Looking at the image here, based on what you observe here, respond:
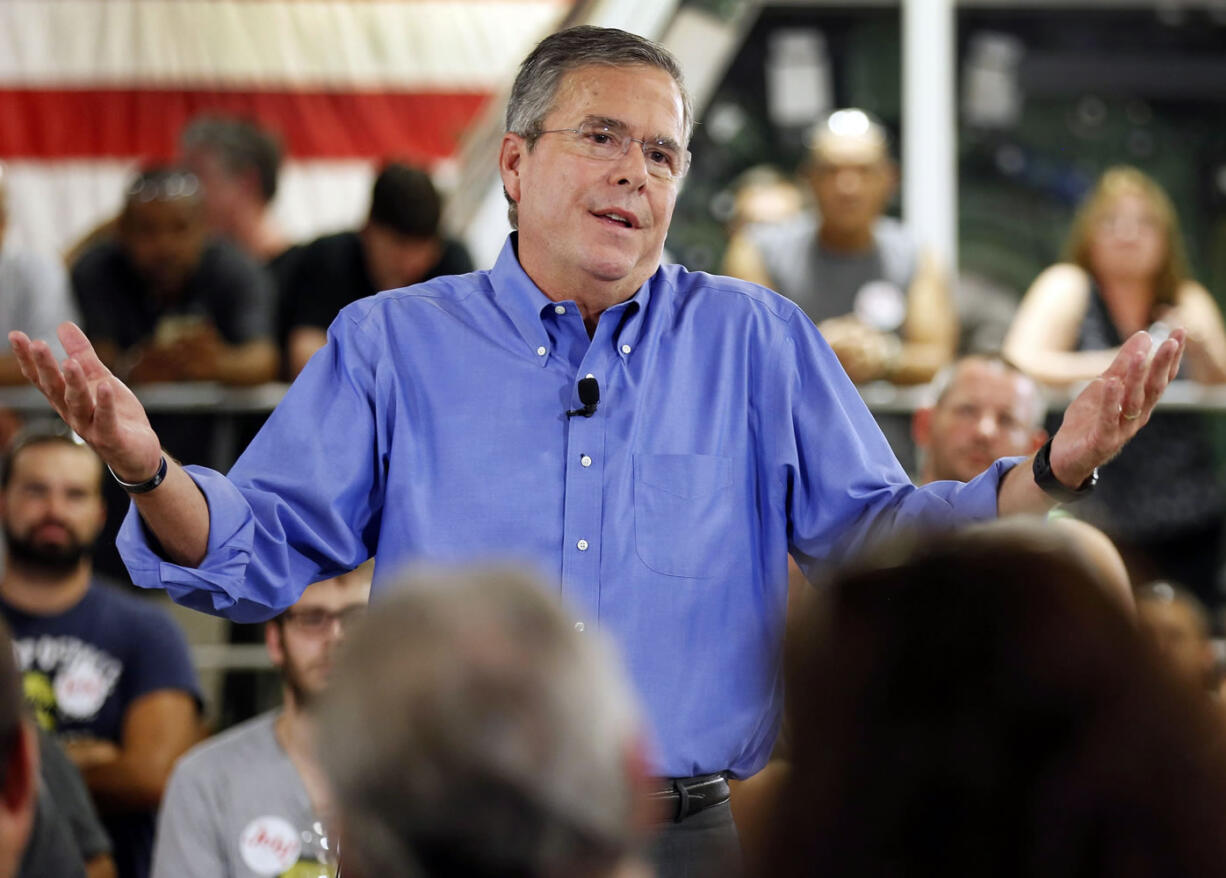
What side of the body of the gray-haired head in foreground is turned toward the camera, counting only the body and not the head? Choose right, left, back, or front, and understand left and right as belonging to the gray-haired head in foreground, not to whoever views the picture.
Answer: back

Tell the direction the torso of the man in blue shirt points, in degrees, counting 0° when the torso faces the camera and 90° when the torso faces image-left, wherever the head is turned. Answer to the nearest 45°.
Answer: approximately 0°

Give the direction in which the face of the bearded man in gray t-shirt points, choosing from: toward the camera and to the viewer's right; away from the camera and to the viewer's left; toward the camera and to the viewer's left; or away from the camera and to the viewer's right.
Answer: toward the camera and to the viewer's right

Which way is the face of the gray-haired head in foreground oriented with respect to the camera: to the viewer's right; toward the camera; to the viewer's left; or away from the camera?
away from the camera

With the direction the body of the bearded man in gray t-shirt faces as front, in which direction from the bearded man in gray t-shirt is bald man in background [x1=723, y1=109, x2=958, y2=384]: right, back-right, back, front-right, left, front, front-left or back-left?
left

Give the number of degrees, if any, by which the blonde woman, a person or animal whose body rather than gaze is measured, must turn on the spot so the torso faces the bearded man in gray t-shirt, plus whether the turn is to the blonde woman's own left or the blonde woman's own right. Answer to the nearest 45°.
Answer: approximately 45° to the blonde woman's own right

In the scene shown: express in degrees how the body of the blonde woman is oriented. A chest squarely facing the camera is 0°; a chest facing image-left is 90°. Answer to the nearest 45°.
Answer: approximately 0°

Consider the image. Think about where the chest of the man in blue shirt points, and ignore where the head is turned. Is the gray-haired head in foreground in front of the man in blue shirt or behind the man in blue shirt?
in front

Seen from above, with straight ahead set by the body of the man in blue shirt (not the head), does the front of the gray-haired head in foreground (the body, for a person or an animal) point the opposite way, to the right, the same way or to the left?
the opposite way
